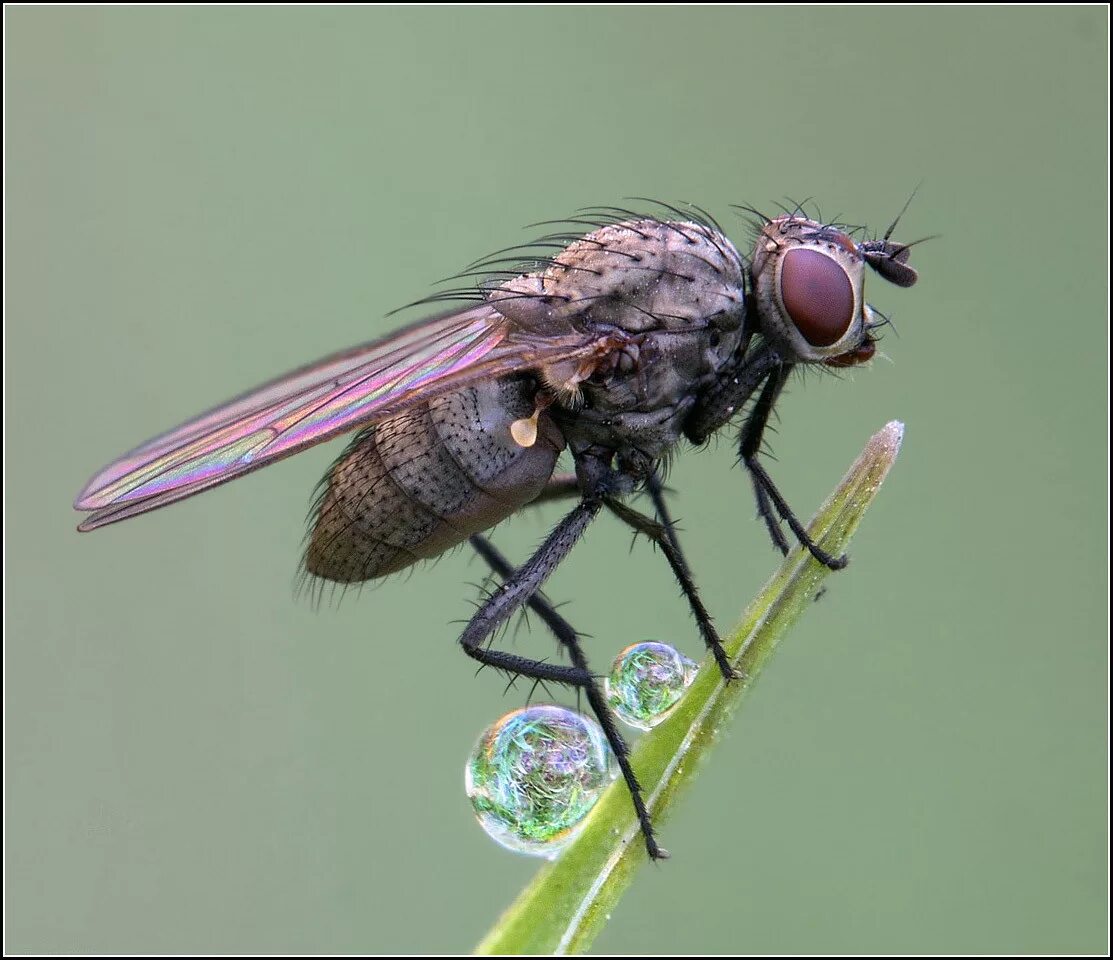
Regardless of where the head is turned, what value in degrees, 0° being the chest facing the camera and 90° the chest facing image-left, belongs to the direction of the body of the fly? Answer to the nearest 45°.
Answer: approximately 270°

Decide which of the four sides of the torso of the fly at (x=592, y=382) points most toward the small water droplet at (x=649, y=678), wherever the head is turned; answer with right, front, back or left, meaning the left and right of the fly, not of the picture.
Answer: front
